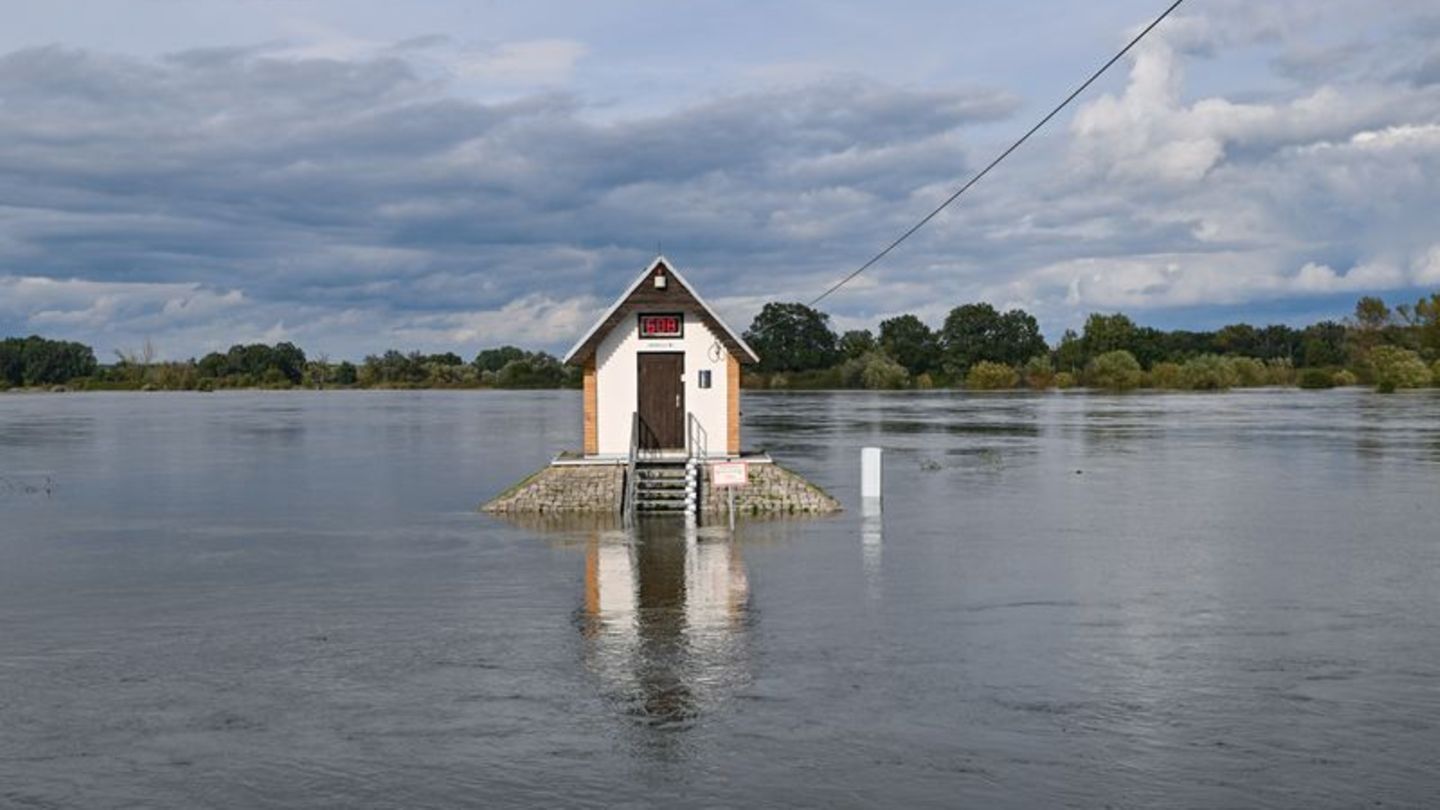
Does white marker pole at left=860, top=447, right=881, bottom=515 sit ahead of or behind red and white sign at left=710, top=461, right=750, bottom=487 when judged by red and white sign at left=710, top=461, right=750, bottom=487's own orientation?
behind

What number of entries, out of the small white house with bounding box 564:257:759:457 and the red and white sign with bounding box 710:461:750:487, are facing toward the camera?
2

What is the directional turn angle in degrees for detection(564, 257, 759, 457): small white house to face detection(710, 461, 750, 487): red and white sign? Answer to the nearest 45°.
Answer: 0° — it already faces it

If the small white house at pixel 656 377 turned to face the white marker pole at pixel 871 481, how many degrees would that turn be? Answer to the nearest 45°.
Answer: approximately 90° to its left

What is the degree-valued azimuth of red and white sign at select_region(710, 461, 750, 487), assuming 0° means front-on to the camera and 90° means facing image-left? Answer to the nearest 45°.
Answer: approximately 0°

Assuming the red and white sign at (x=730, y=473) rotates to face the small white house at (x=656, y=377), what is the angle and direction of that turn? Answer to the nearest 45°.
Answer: approximately 180°

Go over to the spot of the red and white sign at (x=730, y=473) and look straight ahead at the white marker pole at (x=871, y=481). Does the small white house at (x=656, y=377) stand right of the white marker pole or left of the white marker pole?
left
